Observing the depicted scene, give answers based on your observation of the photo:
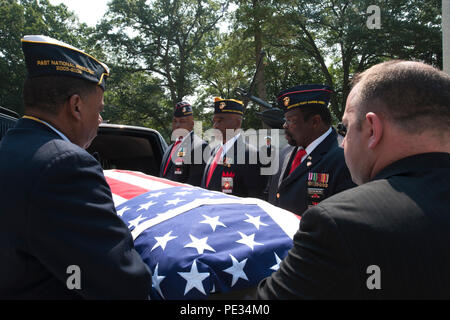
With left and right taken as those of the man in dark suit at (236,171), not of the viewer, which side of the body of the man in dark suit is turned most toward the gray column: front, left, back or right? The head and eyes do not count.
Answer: back

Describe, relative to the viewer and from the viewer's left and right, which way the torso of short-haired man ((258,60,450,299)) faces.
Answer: facing away from the viewer and to the left of the viewer

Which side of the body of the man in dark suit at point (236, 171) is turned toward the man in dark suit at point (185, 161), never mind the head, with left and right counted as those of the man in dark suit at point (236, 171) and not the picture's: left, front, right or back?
right

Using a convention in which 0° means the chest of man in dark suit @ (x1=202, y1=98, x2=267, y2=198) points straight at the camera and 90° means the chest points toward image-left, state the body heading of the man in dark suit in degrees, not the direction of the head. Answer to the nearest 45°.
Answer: approximately 45°

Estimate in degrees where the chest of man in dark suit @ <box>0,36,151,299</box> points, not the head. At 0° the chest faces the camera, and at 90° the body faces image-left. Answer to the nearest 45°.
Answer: approximately 225°

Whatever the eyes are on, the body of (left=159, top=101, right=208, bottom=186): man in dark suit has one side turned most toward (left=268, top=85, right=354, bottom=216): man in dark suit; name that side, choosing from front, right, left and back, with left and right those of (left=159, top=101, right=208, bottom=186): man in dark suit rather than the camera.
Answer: left

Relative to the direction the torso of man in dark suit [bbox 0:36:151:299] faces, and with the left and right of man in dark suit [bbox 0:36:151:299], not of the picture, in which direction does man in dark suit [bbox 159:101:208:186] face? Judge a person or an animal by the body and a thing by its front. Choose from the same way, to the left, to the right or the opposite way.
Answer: the opposite way

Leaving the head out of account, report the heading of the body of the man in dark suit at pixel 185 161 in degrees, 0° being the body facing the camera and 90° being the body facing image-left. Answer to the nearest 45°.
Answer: approximately 45°

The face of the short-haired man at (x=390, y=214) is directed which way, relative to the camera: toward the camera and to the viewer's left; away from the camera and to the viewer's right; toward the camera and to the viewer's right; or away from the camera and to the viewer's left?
away from the camera and to the viewer's left

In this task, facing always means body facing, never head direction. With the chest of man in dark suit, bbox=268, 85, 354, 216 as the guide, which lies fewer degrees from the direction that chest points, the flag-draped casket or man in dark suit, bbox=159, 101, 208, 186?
the flag-draped casket

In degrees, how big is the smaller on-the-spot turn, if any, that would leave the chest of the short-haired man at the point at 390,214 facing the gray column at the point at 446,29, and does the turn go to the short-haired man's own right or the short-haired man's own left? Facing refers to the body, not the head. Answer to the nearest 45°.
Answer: approximately 45° to the short-haired man's own right

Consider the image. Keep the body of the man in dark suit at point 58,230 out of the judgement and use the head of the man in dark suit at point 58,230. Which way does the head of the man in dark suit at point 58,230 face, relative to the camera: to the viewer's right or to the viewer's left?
to the viewer's right
